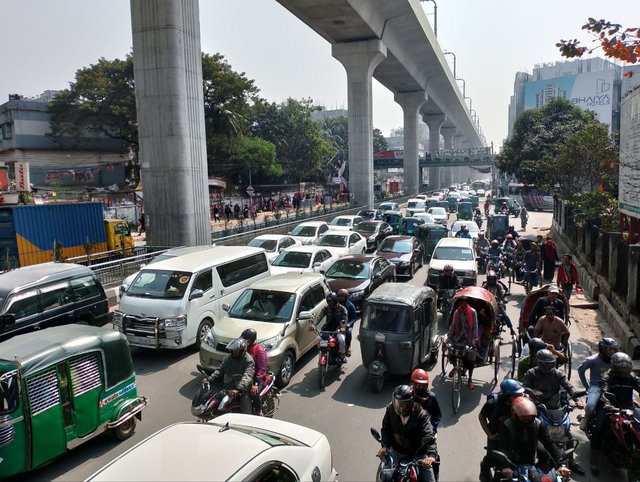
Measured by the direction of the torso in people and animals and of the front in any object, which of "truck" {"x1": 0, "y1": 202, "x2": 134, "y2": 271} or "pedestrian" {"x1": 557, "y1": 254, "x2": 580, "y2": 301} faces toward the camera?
the pedestrian

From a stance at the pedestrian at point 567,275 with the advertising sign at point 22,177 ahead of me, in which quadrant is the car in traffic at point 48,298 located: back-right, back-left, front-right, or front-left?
front-left

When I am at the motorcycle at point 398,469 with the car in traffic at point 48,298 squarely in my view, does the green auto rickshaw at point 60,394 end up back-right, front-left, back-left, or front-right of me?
front-left

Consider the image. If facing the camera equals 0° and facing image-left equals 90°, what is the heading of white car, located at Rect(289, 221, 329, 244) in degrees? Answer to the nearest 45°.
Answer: approximately 45°

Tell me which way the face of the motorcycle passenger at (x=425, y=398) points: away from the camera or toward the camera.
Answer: toward the camera

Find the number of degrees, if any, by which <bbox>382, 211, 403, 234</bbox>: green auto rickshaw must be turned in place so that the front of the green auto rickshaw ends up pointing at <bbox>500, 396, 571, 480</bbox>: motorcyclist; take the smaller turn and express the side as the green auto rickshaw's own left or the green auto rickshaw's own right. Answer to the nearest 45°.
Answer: approximately 45° to the green auto rickshaw's own left

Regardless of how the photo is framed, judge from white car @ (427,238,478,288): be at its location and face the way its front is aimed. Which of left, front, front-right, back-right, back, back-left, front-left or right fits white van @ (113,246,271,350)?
front-right

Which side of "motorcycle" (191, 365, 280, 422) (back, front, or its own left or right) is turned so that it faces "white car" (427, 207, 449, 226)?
back

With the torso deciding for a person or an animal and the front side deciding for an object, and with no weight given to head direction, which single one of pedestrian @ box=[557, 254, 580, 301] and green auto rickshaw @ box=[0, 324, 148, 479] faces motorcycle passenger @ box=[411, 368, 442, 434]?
the pedestrian

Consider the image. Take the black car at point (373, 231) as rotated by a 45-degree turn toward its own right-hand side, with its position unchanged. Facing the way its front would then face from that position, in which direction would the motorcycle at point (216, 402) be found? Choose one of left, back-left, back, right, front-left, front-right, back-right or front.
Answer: left

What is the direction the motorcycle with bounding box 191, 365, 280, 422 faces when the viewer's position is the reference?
facing the viewer and to the left of the viewer

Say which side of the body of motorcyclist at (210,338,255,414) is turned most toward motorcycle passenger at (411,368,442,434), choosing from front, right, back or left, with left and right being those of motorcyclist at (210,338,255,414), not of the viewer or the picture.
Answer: left

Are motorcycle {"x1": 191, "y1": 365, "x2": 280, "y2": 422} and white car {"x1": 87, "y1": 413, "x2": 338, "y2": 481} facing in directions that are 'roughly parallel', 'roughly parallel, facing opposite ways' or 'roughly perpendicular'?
roughly parallel

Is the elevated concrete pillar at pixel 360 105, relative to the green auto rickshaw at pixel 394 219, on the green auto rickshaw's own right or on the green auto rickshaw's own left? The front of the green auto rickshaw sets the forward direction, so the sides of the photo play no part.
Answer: on the green auto rickshaw's own right

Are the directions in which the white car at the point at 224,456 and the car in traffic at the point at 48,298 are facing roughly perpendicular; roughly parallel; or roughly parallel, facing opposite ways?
roughly parallel

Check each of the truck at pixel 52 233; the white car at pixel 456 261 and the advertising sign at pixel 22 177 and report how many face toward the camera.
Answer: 2

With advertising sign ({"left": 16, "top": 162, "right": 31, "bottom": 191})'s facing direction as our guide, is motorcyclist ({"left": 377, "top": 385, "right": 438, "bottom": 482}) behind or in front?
in front

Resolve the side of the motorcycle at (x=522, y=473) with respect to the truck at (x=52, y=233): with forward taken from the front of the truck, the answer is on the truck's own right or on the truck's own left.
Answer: on the truck's own right

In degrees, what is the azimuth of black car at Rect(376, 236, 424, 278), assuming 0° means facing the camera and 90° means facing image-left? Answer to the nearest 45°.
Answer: approximately 45°

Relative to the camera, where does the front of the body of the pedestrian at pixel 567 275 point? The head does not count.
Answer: toward the camera

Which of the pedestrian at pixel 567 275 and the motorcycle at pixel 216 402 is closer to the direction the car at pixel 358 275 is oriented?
the motorcycle

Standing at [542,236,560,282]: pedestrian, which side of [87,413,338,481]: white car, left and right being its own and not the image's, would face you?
back
